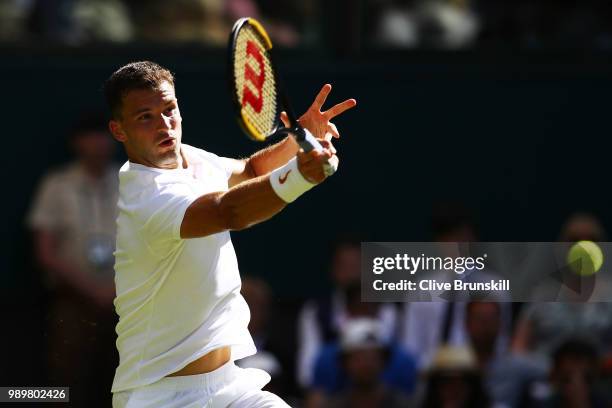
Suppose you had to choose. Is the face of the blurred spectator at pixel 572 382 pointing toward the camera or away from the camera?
toward the camera

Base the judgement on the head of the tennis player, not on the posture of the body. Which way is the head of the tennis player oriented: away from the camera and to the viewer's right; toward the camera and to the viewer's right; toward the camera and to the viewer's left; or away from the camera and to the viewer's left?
toward the camera and to the viewer's right

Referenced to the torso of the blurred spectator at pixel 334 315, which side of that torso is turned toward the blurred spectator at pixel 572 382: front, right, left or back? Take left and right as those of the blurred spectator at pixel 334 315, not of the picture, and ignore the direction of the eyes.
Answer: left

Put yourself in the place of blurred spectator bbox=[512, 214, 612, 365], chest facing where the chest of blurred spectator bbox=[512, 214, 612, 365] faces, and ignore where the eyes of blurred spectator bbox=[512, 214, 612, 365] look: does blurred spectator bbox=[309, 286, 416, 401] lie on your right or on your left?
on your right

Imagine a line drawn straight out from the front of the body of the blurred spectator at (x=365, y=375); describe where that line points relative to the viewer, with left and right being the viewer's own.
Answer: facing the viewer

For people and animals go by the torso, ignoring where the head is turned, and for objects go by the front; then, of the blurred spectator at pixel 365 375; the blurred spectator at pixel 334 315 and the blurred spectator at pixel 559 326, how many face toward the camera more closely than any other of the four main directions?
3

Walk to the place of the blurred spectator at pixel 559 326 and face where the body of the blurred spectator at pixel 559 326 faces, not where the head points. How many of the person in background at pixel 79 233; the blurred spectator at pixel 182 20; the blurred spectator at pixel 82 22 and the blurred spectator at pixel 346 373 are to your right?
4

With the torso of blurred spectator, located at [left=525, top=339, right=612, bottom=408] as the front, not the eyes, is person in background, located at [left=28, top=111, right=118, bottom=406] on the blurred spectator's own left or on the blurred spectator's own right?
on the blurred spectator's own right

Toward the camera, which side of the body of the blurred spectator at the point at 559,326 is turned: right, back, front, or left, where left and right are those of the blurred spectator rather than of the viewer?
front

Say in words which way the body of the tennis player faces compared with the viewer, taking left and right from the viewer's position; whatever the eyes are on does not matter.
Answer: facing the viewer and to the right of the viewer

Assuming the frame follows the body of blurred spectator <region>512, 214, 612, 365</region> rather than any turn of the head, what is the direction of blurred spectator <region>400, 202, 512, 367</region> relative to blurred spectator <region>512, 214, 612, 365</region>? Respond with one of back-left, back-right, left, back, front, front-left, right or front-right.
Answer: right
